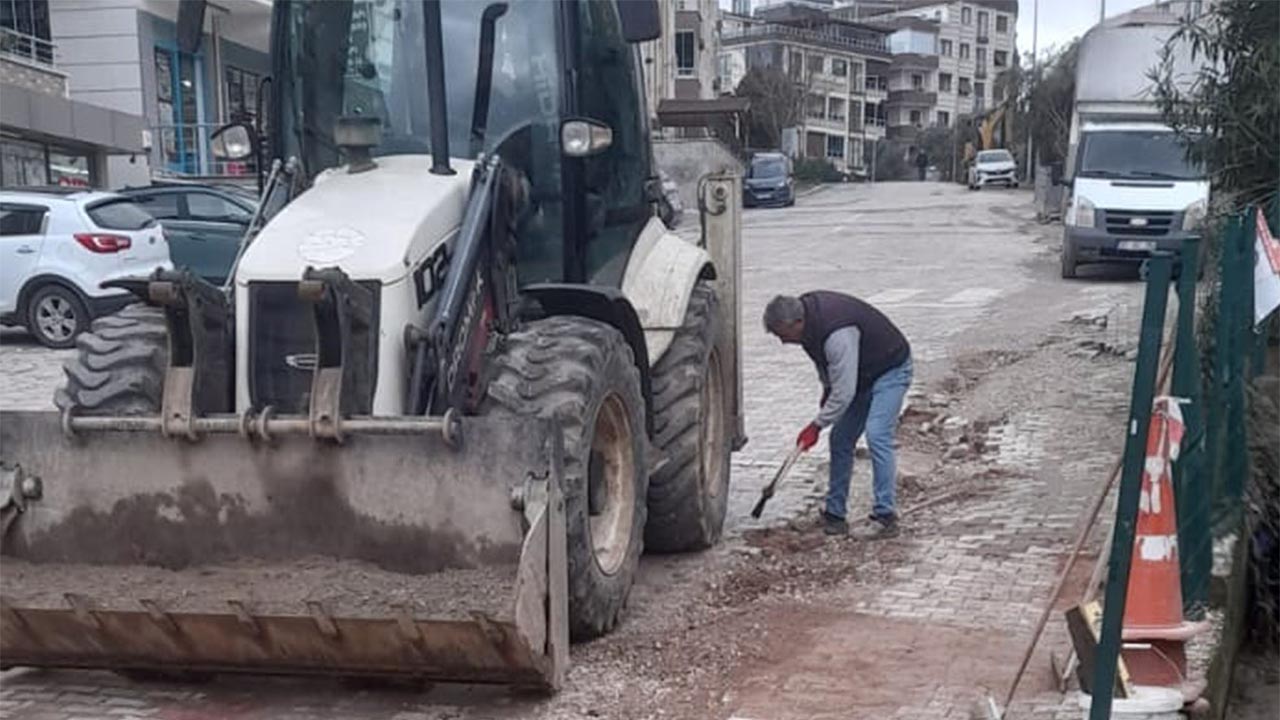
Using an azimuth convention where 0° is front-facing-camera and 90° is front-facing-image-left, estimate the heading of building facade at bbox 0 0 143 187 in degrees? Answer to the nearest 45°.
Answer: approximately 315°

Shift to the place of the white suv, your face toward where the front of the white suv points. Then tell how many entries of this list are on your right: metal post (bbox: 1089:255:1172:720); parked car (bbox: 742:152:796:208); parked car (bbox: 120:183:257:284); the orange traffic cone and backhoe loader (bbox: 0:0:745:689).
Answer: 2

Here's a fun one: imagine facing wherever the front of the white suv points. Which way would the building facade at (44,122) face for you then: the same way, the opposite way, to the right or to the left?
the opposite way

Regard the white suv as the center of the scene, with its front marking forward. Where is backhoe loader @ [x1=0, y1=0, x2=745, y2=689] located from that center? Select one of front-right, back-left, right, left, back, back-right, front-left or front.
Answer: back-left

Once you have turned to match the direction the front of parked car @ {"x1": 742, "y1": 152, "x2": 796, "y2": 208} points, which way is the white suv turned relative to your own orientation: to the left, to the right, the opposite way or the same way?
to the right

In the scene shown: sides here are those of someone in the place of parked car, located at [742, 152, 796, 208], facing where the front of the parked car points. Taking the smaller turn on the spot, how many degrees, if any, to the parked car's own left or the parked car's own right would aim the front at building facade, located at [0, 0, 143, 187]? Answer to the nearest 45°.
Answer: approximately 45° to the parked car's own right

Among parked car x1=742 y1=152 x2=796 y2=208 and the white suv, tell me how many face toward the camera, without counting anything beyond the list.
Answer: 1

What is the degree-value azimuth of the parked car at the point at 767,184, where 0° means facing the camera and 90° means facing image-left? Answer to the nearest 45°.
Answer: approximately 0°

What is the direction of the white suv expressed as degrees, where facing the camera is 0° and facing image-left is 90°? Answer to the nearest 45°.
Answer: approximately 135°

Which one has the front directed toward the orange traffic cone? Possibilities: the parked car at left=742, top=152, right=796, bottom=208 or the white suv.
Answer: the parked car

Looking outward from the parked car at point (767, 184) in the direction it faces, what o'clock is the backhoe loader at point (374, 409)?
The backhoe loader is roughly at 12 o'clock from the parked car.

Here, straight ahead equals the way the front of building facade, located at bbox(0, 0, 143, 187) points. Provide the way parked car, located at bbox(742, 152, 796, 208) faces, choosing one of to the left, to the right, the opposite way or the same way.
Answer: to the right

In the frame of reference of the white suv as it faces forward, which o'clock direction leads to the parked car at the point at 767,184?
The parked car is roughly at 3 o'clock from the white suv.

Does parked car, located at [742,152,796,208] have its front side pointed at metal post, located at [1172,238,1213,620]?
yes
